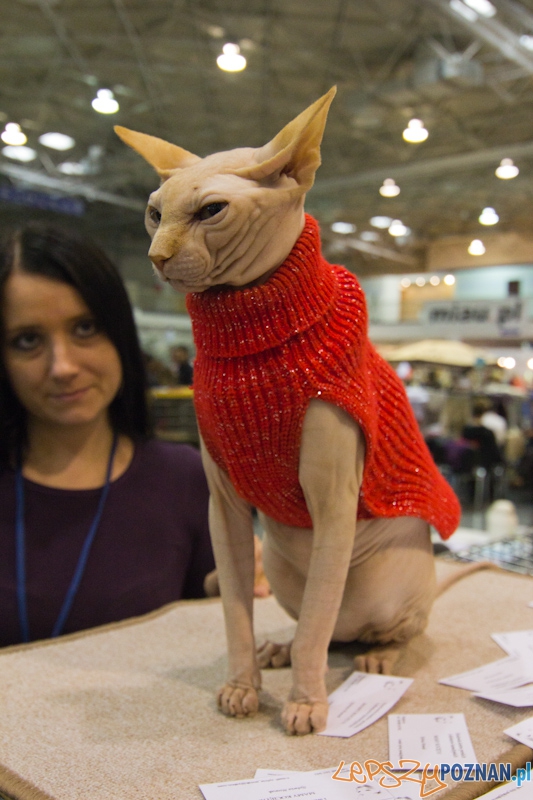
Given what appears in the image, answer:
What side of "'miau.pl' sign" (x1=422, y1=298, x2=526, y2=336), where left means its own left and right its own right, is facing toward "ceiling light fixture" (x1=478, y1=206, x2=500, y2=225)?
front

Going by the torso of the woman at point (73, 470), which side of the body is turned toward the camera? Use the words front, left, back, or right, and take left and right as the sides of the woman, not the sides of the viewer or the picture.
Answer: front

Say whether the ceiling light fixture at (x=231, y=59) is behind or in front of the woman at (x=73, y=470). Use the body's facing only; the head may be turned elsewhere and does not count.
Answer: behind

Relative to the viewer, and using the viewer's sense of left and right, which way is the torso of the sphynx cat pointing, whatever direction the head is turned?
facing the viewer and to the left of the viewer

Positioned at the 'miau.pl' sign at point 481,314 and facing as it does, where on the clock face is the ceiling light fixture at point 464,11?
The ceiling light fixture is roughly at 12 o'clock from the 'miau.pl' sign.

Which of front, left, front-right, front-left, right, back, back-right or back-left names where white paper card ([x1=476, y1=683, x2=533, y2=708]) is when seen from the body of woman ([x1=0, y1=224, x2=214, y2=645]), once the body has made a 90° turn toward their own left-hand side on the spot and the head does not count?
front-right

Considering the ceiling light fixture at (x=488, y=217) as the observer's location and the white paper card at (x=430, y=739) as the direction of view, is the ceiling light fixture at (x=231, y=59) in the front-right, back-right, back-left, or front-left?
front-right

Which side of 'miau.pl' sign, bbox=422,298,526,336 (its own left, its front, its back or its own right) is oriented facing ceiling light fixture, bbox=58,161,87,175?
right

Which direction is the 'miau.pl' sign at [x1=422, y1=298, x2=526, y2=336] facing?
toward the camera
